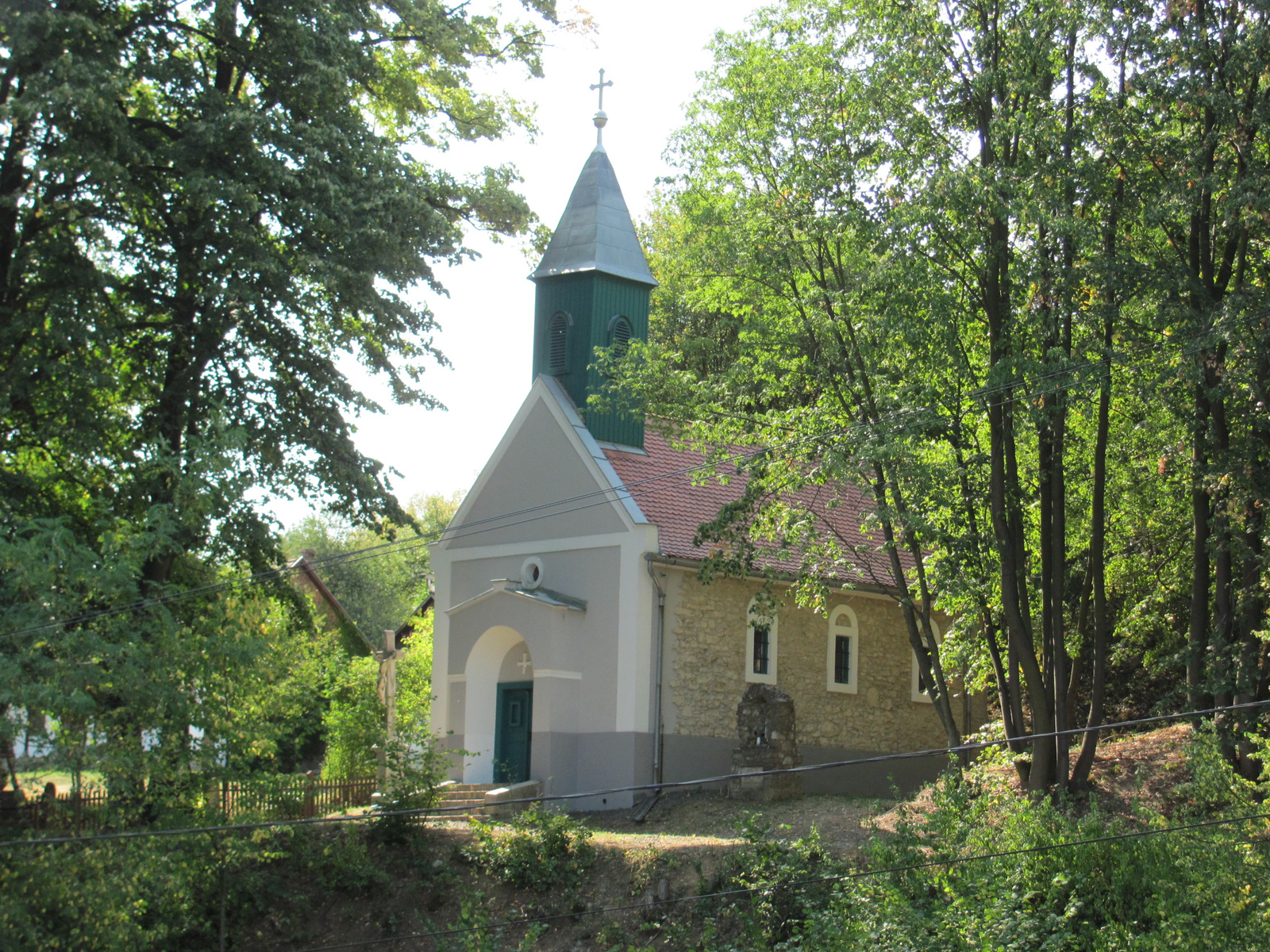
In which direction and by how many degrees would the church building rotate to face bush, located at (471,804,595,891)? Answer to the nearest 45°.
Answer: approximately 45° to its left

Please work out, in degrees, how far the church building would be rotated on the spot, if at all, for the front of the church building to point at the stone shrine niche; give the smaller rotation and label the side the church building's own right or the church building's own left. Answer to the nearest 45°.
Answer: approximately 90° to the church building's own left

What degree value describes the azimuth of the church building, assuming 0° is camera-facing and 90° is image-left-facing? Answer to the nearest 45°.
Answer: approximately 45°

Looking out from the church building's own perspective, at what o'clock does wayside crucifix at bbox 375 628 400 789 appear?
The wayside crucifix is roughly at 1 o'clock from the church building.

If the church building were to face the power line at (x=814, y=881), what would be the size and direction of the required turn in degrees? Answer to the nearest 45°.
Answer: approximately 45° to its left

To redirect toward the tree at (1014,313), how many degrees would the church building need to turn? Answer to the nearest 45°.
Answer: approximately 90° to its left
